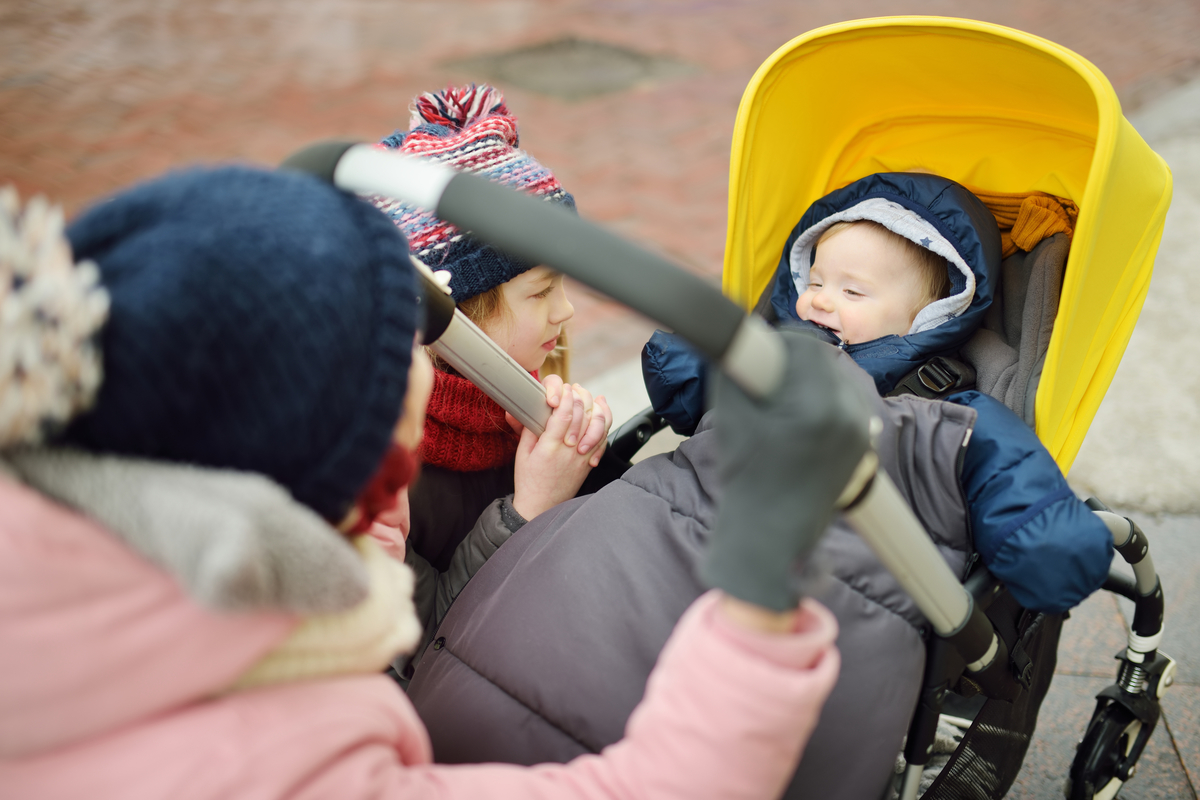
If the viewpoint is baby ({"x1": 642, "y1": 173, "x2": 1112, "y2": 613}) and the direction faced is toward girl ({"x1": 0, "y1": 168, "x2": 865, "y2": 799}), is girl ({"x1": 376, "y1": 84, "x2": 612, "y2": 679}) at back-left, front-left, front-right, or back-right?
front-right

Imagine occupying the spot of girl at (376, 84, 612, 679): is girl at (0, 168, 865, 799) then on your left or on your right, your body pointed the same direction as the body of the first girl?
on your right

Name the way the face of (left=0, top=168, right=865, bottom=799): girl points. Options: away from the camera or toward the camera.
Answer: away from the camera

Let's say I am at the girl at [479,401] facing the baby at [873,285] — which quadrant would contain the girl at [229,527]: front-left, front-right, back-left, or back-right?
back-right

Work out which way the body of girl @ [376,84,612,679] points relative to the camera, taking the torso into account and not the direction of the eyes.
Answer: to the viewer's right

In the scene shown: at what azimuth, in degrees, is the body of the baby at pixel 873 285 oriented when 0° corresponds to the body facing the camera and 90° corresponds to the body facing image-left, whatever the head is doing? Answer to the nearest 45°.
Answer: approximately 45°

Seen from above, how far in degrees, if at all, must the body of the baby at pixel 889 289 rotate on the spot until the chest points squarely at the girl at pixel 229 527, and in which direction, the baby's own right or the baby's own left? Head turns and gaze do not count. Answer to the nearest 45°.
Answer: approximately 45° to the baby's own left

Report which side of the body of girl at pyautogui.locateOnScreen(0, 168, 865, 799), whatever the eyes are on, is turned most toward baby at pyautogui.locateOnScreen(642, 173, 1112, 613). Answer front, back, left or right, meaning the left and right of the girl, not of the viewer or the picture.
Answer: front

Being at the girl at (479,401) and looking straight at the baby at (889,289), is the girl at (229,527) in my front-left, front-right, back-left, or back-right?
back-right

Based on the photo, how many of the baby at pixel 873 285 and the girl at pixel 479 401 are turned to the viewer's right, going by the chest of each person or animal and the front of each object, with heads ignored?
1

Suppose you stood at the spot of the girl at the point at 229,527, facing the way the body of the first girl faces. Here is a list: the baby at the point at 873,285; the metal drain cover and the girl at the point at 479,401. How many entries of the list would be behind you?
0

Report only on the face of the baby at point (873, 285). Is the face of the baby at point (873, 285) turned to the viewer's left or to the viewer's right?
to the viewer's left

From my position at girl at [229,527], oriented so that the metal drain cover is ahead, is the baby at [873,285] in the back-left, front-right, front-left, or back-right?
front-right

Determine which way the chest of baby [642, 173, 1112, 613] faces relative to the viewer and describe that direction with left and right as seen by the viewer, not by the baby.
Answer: facing the viewer and to the left of the viewer
